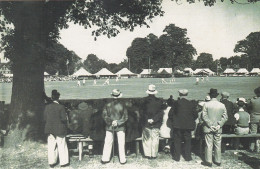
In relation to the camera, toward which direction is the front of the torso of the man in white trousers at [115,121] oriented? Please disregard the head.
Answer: away from the camera

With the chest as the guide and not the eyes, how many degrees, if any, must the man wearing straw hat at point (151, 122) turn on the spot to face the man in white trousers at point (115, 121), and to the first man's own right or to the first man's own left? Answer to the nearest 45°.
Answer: approximately 135° to the first man's own left

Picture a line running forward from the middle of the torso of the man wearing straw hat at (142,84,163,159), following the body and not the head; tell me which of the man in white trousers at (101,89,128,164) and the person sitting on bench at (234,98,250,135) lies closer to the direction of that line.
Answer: the person sitting on bench

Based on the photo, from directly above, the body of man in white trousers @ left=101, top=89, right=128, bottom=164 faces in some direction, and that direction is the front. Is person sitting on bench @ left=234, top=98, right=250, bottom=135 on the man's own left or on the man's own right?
on the man's own right

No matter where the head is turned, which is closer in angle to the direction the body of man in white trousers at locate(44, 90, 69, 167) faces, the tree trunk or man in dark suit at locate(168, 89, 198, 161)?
the tree trunk

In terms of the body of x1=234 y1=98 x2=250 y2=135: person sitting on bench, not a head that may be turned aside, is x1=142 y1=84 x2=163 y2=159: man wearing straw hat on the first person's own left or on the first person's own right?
on the first person's own left

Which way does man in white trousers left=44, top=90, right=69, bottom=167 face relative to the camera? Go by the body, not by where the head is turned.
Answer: away from the camera

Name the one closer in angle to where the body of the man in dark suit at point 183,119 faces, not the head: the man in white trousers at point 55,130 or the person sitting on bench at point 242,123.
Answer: the person sitting on bench

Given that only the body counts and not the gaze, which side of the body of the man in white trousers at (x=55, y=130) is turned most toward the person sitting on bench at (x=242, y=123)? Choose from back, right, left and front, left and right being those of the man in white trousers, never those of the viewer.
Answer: right

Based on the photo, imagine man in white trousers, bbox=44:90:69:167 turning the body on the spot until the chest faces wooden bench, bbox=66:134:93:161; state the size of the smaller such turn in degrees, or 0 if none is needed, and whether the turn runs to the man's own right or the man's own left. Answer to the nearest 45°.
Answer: approximately 45° to the man's own right

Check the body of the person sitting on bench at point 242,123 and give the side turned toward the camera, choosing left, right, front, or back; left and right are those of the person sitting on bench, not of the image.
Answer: back

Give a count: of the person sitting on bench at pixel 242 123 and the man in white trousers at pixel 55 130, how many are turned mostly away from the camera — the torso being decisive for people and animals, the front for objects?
2

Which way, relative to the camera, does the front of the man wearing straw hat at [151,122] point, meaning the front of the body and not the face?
away from the camera
